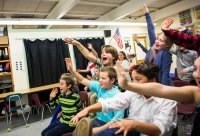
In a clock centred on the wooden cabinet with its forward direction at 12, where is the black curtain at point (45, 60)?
The black curtain is roughly at 10 o'clock from the wooden cabinet.

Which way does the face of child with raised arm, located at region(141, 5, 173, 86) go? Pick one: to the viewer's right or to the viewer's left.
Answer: to the viewer's left

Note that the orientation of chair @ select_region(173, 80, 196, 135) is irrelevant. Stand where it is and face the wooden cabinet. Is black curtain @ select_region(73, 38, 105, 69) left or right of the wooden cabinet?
right

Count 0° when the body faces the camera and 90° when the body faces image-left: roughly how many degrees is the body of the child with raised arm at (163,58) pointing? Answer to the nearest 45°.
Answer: approximately 45°

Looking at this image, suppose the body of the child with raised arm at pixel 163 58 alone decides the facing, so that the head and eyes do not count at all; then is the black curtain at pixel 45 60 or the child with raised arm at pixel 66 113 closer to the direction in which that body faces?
the child with raised arm

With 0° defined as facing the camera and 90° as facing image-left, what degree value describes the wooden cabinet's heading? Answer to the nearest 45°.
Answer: approximately 315°
